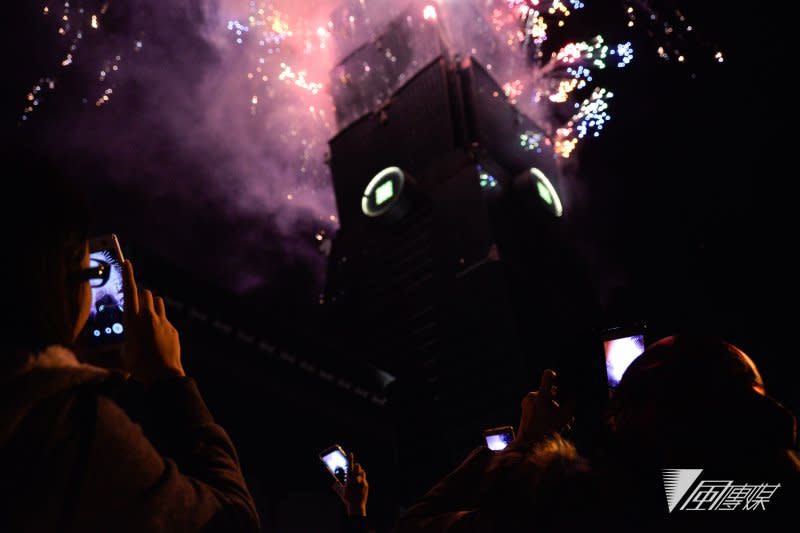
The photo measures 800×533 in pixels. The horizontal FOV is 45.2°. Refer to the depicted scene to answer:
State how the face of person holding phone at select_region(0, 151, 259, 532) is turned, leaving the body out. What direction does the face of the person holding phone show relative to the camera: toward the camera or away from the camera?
away from the camera

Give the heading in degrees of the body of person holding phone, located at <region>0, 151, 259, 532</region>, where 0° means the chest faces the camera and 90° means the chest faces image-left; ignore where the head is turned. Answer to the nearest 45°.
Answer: approximately 225°
